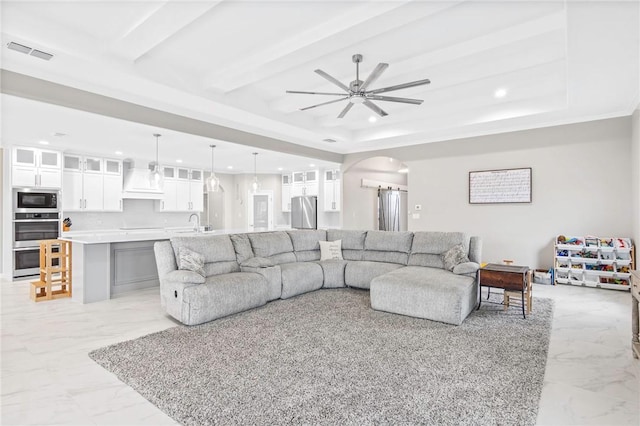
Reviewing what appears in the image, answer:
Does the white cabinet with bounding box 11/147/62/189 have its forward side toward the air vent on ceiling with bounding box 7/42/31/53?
yes

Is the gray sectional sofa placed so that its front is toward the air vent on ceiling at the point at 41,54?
no

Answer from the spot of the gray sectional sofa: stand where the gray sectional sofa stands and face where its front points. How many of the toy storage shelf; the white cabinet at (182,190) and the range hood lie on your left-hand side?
1

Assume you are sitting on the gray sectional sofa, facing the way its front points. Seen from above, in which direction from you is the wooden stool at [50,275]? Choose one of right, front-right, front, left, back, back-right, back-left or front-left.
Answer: right

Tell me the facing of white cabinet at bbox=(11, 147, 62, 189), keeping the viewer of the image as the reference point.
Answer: facing the viewer

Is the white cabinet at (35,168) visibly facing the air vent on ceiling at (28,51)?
yes

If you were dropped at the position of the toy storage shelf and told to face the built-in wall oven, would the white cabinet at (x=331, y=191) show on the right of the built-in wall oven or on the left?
right

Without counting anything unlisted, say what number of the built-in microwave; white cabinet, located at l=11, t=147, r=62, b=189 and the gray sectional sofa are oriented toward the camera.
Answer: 3

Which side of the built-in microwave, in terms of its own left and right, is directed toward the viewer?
front

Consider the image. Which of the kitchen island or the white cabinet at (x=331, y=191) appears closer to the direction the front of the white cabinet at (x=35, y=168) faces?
the kitchen island

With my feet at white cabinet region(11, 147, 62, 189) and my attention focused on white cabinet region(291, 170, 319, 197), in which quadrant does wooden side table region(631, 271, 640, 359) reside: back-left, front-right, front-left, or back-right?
front-right

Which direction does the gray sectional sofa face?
toward the camera

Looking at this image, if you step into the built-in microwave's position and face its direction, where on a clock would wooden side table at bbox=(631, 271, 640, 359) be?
The wooden side table is roughly at 11 o'clock from the built-in microwave.

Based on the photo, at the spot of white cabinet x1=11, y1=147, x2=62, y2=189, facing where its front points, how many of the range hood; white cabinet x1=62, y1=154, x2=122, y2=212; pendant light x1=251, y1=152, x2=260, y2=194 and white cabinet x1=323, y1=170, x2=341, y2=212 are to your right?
0

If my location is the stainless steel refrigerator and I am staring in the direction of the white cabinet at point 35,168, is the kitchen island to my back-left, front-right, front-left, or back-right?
front-left

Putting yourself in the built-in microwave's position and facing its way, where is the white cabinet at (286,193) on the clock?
The white cabinet is roughly at 9 o'clock from the built-in microwave.

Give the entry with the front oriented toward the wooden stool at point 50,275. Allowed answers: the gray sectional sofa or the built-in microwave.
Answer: the built-in microwave

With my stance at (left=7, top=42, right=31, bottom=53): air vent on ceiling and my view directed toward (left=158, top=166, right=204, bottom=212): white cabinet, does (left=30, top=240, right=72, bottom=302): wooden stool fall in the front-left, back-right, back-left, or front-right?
front-left

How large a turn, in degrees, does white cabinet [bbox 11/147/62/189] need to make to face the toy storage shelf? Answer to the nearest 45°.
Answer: approximately 45° to its left

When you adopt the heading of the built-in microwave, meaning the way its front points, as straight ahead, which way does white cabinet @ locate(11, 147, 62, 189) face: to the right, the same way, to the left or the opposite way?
the same way

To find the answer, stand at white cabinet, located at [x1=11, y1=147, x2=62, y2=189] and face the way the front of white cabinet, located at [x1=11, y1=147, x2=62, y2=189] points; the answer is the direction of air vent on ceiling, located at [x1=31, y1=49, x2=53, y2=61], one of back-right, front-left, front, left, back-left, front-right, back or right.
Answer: front

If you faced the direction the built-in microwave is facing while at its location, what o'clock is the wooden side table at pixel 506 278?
The wooden side table is roughly at 11 o'clock from the built-in microwave.

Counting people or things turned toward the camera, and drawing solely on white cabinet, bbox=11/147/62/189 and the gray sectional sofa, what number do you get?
2
